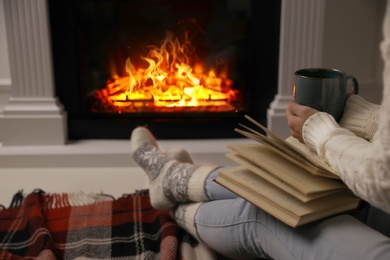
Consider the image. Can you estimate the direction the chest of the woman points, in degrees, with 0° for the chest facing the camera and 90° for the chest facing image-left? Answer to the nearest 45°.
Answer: approximately 90°

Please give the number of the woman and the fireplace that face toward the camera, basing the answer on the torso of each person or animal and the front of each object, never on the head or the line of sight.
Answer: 1

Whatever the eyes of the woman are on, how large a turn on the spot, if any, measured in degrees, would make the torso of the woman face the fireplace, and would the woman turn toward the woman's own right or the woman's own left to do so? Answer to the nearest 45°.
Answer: approximately 45° to the woman's own right

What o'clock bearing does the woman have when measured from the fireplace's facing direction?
The woman is roughly at 11 o'clock from the fireplace.

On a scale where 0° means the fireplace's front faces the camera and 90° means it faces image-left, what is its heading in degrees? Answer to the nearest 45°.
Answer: approximately 0°

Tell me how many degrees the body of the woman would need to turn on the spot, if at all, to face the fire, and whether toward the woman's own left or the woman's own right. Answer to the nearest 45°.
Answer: approximately 45° to the woman's own right
